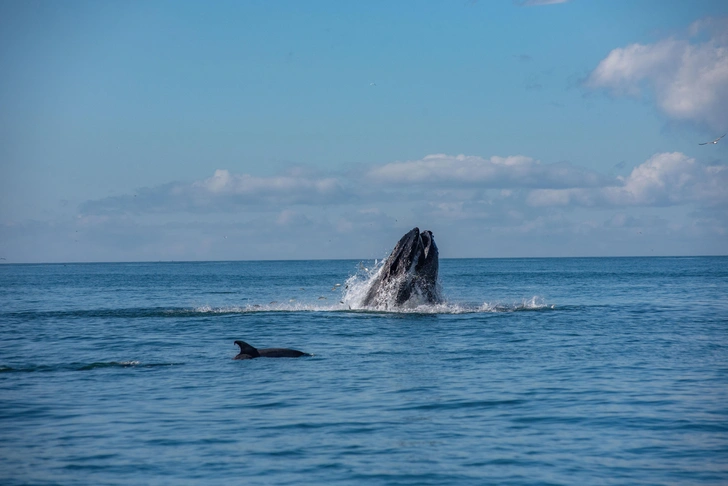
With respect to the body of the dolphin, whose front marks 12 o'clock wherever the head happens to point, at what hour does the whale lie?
The whale is roughly at 10 o'clock from the dolphin.

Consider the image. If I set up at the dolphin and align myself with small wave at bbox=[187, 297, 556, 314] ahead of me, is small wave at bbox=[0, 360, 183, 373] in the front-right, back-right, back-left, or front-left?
back-left

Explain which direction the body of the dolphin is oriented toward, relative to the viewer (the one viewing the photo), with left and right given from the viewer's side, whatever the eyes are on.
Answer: facing to the right of the viewer

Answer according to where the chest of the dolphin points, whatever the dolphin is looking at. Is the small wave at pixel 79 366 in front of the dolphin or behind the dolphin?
behind

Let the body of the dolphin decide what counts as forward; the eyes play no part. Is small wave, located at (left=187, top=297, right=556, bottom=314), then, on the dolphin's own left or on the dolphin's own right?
on the dolphin's own left

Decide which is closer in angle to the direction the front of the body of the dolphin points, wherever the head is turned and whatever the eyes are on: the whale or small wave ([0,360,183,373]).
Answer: the whale

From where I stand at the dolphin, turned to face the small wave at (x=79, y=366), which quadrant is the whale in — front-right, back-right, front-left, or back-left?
back-right
